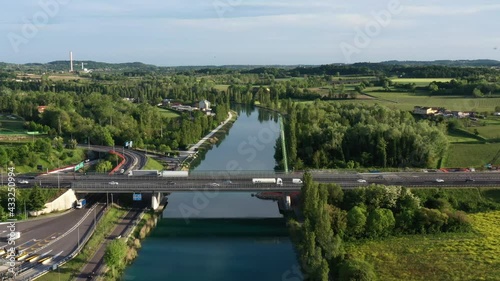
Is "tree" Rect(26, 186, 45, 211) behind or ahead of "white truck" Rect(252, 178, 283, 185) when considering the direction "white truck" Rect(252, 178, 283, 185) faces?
behind

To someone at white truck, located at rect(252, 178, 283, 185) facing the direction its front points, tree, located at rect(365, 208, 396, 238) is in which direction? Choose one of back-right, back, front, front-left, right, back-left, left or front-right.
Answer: front-right

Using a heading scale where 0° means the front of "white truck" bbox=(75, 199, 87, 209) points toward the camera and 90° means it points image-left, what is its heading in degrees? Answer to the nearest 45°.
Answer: approximately 45°

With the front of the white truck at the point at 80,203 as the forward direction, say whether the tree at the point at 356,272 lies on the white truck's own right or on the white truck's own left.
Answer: on the white truck's own left

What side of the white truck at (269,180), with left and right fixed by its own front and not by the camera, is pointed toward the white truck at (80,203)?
back

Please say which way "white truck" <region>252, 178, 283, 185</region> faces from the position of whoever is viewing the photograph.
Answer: facing to the right of the viewer

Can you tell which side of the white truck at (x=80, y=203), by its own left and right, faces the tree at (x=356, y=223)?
left

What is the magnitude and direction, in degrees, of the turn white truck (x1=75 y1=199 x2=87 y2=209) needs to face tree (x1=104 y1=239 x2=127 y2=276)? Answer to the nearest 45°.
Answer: approximately 45° to its left
